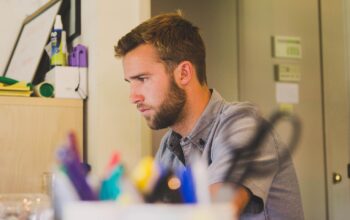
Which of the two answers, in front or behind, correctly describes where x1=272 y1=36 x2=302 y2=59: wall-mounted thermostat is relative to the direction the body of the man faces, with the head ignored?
behind

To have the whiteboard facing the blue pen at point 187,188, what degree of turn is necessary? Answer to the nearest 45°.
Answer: approximately 45° to its left

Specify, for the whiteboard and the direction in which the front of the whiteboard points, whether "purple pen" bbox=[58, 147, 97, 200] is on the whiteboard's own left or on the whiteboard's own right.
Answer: on the whiteboard's own left

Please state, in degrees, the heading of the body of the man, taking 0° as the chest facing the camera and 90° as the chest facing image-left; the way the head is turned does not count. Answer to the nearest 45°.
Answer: approximately 45°

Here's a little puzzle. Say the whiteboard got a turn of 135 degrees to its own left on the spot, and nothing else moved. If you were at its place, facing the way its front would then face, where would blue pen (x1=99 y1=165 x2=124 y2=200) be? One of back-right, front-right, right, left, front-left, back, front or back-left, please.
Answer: right

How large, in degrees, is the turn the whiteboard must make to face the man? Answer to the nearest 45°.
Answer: approximately 90° to its left

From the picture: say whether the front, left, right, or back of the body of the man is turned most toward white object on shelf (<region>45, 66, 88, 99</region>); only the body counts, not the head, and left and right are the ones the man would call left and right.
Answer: right
